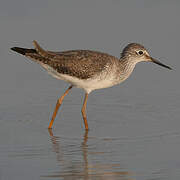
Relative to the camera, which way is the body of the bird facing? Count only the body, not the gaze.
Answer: to the viewer's right
